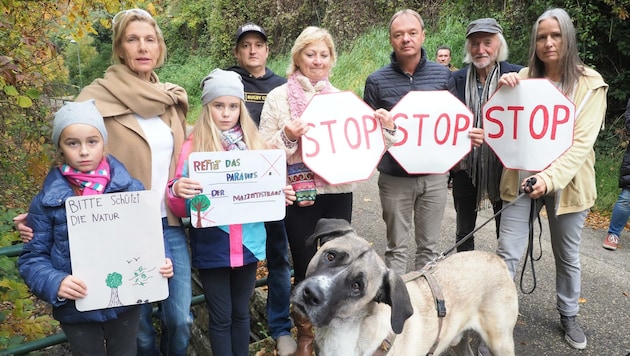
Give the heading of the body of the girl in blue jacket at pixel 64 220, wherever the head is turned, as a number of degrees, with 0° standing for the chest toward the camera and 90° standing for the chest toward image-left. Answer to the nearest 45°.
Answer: approximately 0°

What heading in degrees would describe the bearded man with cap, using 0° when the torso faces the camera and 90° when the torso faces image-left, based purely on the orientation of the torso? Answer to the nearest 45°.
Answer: approximately 0°

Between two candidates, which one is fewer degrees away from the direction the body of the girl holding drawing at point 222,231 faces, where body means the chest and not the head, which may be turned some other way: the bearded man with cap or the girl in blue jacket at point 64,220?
the girl in blue jacket

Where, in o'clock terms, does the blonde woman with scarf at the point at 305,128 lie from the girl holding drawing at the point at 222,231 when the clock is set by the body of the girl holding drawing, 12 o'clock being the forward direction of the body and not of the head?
The blonde woman with scarf is roughly at 8 o'clock from the girl holding drawing.

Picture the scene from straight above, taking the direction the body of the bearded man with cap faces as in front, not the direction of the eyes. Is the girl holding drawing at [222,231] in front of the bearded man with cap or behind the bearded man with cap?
in front
